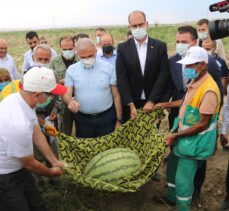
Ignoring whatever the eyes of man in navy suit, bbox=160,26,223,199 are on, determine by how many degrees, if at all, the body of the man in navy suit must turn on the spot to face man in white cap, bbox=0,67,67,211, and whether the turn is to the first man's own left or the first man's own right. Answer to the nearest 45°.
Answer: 0° — they already face them

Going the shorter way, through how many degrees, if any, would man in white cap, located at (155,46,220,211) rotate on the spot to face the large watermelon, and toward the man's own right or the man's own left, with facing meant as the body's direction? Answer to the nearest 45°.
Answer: approximately 45° to the man's own right

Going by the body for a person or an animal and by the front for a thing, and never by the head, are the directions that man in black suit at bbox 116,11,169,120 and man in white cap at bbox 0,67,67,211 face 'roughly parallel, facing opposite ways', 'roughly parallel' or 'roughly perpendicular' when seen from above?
roughly perpendicular

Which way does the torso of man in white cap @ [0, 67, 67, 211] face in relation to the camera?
to the viewer's right

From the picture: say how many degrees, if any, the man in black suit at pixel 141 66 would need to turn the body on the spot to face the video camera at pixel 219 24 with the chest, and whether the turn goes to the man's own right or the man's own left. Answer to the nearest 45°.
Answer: approximately 45° to the man's own left

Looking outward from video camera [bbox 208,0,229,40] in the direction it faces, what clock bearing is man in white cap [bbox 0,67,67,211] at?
The man in white cap is roughly at 11 o'clock from the video camera.

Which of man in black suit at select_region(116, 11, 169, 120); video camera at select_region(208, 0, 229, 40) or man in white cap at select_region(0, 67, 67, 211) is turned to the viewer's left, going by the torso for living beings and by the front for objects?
the video camera

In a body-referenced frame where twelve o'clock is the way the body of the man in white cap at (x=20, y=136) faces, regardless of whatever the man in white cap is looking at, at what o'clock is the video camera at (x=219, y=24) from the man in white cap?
The video camera is roughly at 12 o'clock from the man in white cap.

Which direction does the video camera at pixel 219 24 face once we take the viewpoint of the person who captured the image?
facing to the left of the viewer
